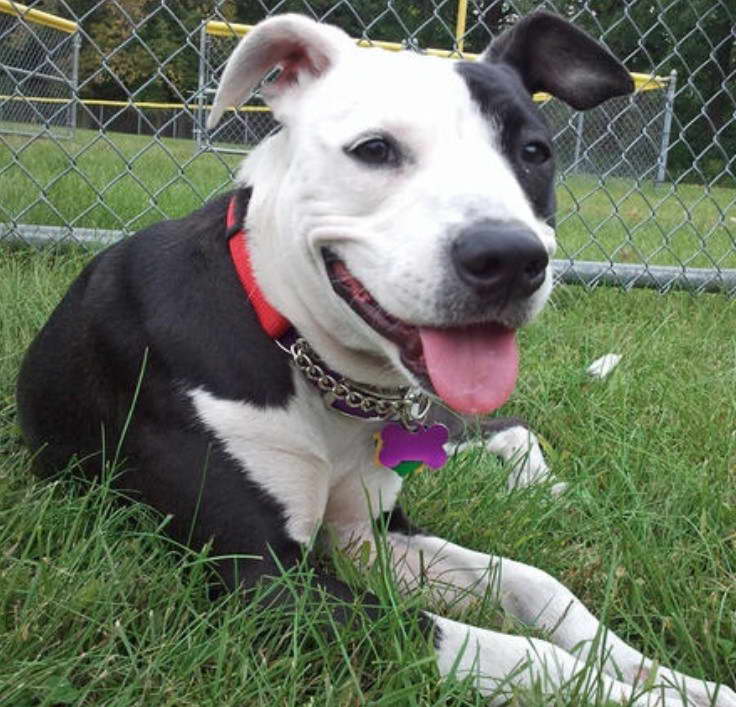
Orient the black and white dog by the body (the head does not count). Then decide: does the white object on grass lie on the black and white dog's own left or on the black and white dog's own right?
on the black and white dog's own left

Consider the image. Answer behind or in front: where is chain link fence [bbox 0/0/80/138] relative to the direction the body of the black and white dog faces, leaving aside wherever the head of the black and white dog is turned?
behind

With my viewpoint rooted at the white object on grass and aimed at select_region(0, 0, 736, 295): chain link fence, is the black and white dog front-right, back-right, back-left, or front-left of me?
back-left

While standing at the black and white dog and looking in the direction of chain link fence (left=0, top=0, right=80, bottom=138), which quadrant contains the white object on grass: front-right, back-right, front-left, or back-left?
front-right

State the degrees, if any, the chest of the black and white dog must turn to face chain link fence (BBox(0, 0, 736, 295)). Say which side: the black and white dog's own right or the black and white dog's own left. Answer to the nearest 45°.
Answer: approximately 135° to the black and white dog's own left

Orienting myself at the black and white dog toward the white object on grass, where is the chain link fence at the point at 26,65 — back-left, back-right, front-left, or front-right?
front-left

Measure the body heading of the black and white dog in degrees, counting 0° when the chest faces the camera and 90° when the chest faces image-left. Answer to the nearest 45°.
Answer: approximately 315°
